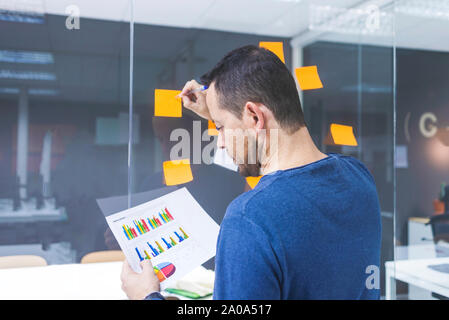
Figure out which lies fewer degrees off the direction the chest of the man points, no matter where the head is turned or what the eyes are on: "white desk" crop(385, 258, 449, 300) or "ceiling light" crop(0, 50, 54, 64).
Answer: the ceiling light

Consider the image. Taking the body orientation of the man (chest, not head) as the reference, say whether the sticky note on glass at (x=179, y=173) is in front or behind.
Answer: in front

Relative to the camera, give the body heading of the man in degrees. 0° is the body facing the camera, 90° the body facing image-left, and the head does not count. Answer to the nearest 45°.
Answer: approximately 135°

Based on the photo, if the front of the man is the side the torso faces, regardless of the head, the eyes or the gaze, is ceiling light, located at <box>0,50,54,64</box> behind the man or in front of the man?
in front

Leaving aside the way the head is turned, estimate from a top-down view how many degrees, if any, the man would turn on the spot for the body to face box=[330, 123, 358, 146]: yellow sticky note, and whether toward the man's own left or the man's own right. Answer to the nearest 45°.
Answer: approximately 45° to the man's own right

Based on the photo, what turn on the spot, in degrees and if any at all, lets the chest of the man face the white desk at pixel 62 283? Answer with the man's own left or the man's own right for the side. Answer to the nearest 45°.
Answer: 0° — they already face it

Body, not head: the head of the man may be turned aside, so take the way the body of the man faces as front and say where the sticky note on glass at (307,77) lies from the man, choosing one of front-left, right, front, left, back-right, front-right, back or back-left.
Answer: front-right

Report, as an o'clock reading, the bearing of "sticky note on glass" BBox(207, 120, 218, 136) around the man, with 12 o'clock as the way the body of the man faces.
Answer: The sticky note on glass is roughly at 1 o'clock from the man.
